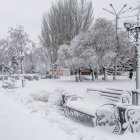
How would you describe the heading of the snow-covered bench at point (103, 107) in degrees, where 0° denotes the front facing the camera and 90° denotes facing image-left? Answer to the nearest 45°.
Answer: approximately 45°

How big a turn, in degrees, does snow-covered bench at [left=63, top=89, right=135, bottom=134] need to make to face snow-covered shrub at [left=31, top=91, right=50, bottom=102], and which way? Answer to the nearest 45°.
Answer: approximately 90° to its right

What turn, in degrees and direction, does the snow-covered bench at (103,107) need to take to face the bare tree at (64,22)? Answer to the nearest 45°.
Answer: approximately 135° to its right
